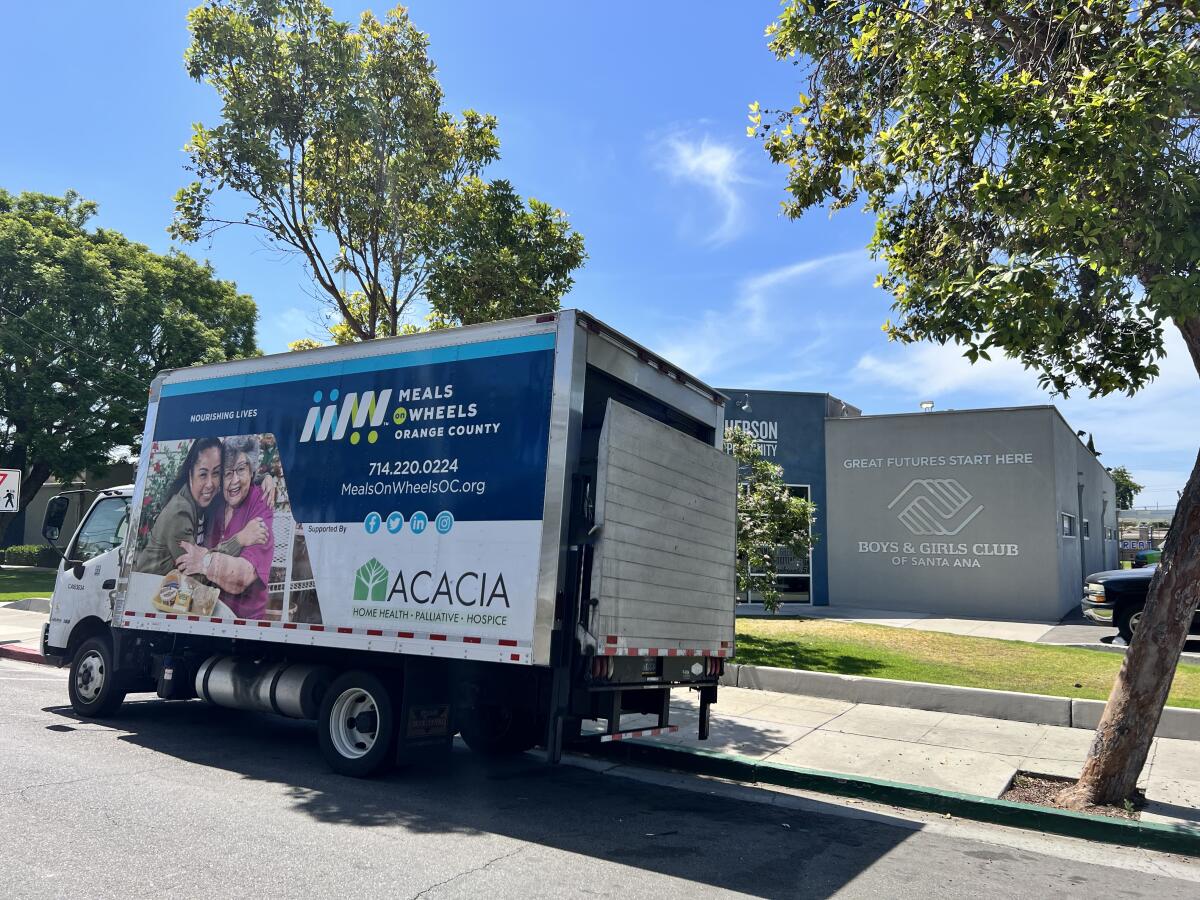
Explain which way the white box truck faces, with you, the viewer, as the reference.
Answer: facing away from the viewer and to the left of the viewer

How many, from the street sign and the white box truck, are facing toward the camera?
1

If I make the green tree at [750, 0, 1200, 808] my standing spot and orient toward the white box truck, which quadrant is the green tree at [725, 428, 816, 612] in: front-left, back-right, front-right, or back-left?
front-right

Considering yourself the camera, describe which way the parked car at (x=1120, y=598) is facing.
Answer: facing the viewer and to the left of the viewer

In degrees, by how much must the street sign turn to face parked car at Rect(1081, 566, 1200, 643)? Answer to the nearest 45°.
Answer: approximately 45° to its left

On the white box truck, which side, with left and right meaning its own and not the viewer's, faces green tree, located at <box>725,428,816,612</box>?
right

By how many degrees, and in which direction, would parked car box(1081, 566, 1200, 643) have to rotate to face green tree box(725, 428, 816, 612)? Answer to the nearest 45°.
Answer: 0° — it already faces it

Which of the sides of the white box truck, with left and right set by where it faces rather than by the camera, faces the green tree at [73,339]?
front

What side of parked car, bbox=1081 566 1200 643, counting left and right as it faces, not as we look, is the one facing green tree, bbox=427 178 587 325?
front

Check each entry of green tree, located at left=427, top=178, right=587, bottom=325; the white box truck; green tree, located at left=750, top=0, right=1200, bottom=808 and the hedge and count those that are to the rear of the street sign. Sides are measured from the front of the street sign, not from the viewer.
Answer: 1

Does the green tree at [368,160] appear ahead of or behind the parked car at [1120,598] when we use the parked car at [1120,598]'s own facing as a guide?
ahead

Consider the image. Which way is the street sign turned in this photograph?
toward the camera

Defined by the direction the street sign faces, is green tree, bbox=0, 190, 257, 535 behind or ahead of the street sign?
behind

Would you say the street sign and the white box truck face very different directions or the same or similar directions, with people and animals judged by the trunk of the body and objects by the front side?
very different directions

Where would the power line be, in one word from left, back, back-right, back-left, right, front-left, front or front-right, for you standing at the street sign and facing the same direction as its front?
back
